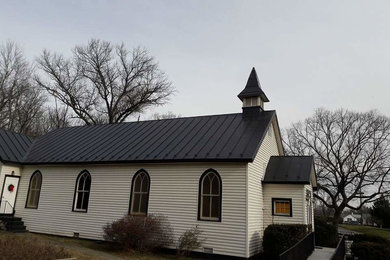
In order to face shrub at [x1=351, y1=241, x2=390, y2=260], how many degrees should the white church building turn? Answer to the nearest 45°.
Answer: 0° — it already faces it

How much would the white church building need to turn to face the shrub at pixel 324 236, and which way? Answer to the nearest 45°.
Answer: approximately 45° to its left

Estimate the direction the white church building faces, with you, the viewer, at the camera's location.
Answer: facing to the right of the viewer
